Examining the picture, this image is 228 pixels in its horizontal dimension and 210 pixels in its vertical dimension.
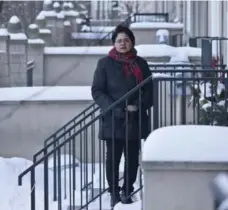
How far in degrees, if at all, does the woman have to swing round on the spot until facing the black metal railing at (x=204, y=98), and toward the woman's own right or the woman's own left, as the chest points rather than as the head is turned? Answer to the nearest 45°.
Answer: approximately 135° to the woman's own left

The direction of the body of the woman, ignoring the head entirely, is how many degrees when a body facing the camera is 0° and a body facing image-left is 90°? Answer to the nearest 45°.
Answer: approximately 0°
